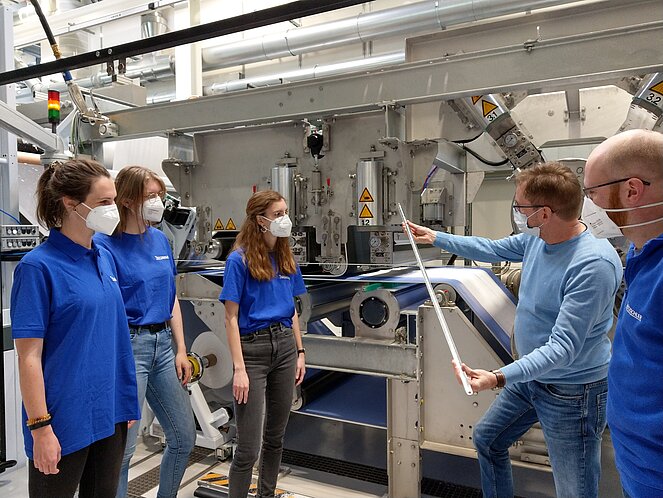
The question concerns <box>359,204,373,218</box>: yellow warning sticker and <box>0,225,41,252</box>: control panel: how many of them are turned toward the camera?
2

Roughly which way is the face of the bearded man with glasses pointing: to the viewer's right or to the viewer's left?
to the viewer's left

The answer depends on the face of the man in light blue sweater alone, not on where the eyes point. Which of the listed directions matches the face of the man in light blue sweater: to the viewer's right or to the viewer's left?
to the viewer's left

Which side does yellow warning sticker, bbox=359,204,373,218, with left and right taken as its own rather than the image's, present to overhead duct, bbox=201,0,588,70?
back

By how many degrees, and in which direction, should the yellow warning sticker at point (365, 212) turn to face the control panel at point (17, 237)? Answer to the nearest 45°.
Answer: approximately 90° to its right

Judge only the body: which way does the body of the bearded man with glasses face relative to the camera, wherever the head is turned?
to the viewer's left

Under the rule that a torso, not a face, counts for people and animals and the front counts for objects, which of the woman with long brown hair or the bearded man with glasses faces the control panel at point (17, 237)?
the bearded man with glasses

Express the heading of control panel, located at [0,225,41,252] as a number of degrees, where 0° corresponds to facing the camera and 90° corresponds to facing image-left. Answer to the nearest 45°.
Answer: approximately 0°

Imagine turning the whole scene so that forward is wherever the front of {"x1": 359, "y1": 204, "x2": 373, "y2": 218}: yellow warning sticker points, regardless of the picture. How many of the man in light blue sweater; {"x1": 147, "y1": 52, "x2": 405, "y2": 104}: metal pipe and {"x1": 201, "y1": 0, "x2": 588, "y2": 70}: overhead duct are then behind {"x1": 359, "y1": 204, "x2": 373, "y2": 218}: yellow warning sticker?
2

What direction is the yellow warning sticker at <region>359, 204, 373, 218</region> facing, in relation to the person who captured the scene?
facing the viewer

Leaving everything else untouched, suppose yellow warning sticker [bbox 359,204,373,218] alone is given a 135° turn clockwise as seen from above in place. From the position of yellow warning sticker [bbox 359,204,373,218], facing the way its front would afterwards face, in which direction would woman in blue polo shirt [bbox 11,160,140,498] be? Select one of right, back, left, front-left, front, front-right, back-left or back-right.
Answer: left

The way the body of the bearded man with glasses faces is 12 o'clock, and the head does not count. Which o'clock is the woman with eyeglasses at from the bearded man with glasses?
The woman with eyeglasses is roughly at 12 o'clock from the bearded man with glasses.

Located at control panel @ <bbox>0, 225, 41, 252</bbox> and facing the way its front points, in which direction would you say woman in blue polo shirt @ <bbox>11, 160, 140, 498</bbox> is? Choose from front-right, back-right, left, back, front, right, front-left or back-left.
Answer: front

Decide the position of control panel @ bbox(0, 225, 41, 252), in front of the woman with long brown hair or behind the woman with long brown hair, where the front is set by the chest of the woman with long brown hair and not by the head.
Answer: behind

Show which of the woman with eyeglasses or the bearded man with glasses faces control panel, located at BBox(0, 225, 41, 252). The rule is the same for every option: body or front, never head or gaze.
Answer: the bearded man with glasses

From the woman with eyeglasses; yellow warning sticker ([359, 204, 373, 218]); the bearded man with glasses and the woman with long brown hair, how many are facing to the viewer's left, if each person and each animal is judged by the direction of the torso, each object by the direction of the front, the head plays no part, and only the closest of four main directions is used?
1

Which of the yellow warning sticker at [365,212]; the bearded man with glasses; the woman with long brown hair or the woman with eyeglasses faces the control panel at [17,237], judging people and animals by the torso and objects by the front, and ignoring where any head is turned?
the bearded man with glasses

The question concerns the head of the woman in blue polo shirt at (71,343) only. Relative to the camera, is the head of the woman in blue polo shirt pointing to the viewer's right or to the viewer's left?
to the viewer's right
